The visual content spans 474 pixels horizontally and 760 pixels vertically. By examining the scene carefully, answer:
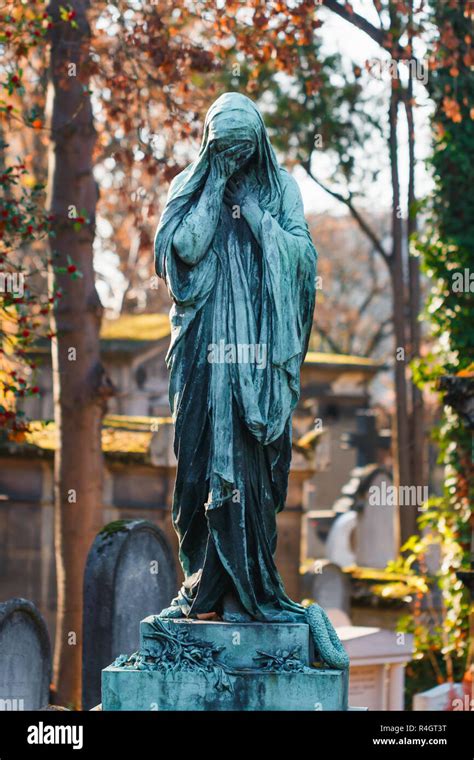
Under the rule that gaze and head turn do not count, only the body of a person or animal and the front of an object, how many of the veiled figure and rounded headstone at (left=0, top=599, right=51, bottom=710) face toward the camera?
2

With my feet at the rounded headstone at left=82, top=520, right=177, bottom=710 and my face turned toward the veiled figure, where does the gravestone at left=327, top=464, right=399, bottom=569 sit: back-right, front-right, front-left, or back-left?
back-left

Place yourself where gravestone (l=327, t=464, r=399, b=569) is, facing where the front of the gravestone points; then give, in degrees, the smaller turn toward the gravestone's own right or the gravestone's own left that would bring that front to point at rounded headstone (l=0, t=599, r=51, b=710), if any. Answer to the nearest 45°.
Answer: approximately 45° to the gravestone's own right

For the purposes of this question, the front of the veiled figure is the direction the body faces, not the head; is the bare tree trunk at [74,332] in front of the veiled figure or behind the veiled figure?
behind

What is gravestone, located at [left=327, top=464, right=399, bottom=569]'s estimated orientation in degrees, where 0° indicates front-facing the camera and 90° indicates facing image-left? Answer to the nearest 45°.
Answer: approximately 315°

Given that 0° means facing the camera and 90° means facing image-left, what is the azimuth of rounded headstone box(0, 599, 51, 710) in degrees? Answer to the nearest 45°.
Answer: approximately 0°

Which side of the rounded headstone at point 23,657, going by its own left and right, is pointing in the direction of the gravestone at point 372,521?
back

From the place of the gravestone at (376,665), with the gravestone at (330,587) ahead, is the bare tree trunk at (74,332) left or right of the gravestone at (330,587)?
left
